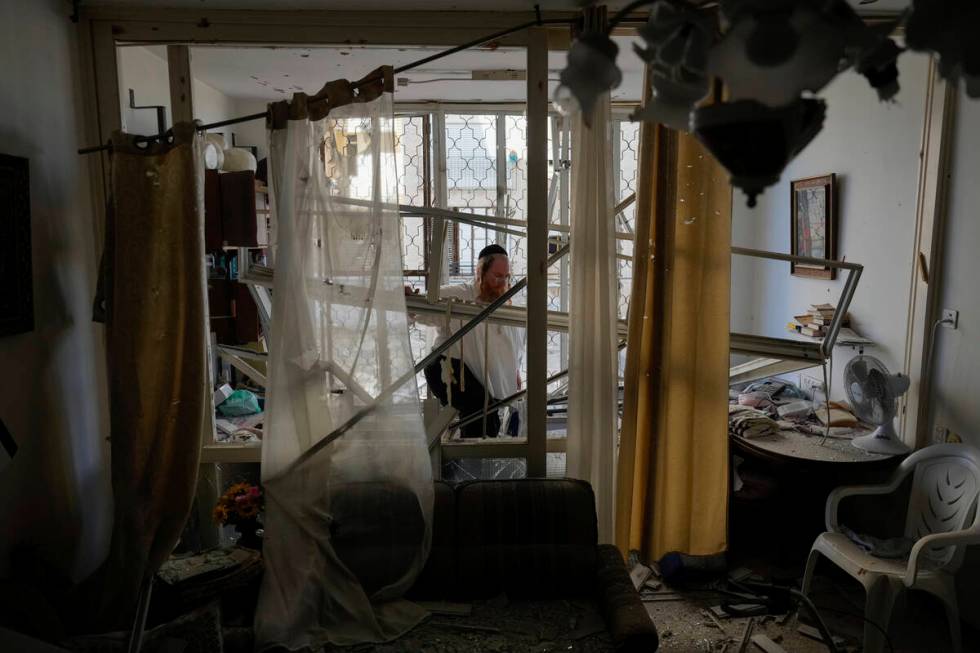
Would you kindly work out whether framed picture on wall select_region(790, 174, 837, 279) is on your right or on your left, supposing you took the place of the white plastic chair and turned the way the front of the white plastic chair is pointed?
on your right

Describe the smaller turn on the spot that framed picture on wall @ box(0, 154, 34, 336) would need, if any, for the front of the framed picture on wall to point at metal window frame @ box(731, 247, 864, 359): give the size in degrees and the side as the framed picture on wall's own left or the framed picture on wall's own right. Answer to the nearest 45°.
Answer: approximately 45° to the framed picture on wall's own left

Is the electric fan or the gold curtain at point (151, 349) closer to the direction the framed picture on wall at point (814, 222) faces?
the gold curtain

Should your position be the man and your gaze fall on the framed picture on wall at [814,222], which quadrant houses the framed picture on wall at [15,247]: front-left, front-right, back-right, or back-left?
back-right

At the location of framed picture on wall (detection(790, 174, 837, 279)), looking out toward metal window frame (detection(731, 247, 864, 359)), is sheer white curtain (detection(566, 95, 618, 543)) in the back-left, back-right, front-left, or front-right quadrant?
front-right

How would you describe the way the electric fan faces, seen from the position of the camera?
facing the viewer and to the left of the viewer

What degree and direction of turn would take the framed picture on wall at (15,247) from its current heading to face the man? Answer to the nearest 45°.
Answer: approximately 45° to its left

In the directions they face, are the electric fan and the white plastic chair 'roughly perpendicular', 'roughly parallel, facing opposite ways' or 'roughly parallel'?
roughly parallel

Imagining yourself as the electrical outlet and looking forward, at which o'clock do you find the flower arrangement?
The flower arrangement is roughly at 12 o'clock from the electrical outlet.

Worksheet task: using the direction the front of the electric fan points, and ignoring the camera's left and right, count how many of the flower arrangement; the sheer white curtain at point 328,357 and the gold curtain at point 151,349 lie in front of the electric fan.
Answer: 3

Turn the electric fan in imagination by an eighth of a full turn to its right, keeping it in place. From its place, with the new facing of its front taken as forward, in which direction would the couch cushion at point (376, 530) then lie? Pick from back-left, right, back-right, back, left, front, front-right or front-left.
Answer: front-left

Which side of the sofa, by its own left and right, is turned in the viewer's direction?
front

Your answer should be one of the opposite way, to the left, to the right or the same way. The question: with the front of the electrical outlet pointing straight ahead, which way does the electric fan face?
the same way

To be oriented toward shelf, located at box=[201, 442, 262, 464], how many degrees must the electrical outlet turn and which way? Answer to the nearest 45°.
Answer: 0° — it already faces it

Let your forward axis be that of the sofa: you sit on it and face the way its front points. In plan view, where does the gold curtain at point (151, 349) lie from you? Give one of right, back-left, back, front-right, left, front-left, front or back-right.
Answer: right

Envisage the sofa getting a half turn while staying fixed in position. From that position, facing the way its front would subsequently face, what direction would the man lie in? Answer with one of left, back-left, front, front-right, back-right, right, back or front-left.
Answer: front

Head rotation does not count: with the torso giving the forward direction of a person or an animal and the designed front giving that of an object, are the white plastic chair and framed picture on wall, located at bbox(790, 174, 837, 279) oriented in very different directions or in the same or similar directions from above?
same or similar directions

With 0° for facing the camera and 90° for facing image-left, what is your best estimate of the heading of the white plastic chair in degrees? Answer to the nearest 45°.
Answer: approximately 45°

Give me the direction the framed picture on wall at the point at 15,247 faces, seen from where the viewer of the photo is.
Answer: facing the viewer and to the right of the viewer

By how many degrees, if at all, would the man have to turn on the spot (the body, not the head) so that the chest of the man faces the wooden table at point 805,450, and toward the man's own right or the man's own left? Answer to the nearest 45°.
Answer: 0° — they already face it
